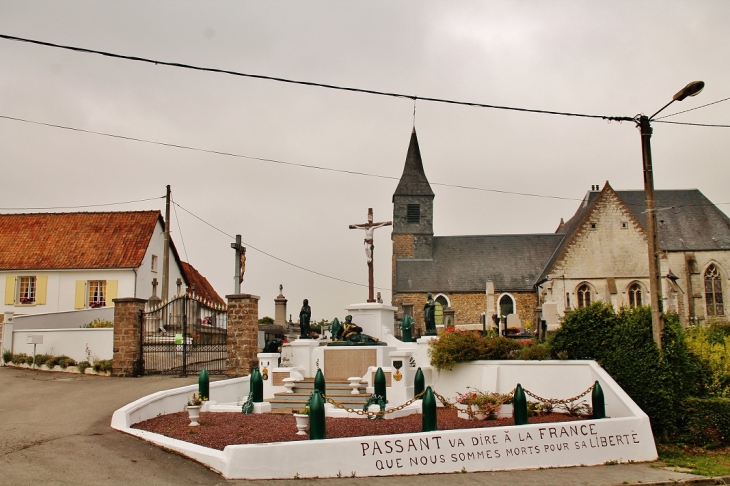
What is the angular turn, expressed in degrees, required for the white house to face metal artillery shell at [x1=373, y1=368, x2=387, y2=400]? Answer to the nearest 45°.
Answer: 0° — it already faces it

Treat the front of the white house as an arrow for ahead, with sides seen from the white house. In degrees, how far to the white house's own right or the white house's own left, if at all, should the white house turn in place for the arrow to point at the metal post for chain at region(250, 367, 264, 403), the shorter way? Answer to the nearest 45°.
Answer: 0° — it already faces it

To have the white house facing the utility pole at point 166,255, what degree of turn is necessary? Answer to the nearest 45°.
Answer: approximately 45° to its left

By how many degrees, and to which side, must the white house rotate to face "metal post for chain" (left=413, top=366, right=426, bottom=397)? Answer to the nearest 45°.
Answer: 0° — it already faces it

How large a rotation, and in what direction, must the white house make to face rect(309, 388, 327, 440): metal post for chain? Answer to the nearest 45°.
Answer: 0° — it already faces it

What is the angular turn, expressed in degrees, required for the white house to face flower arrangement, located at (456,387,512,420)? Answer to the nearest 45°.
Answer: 0° — it already faces it

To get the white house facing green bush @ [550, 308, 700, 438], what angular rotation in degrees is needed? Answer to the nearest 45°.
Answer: approximately 45° to its left
